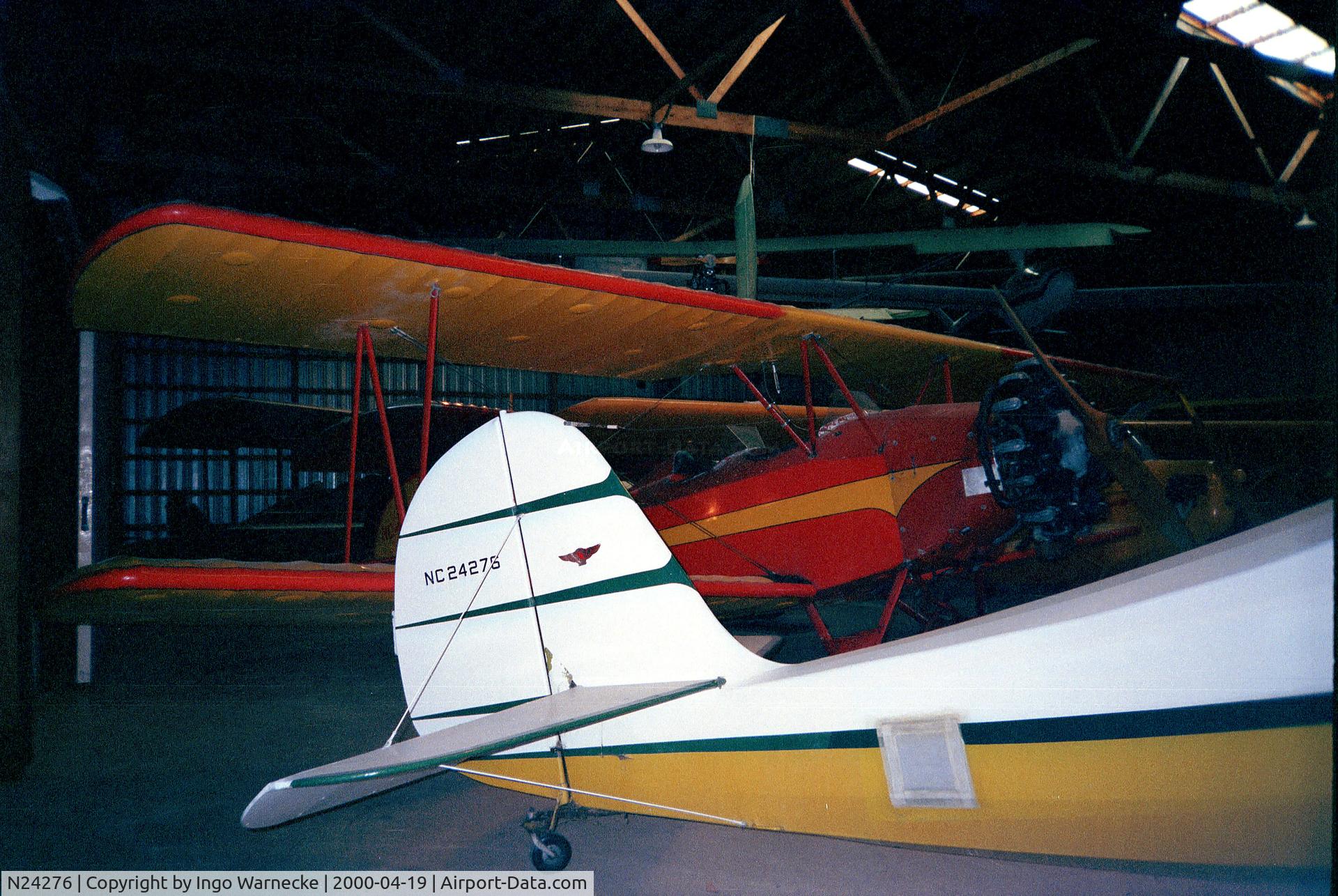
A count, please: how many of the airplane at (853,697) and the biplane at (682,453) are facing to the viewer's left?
0

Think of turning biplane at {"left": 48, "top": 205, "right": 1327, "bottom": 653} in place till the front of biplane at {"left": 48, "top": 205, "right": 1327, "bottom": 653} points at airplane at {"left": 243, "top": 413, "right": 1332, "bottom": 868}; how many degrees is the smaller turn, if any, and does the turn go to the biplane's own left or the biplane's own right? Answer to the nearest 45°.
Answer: approximately 45° to the biplane's own right

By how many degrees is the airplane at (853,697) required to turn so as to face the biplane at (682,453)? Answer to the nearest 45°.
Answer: approximately 135° to its left
